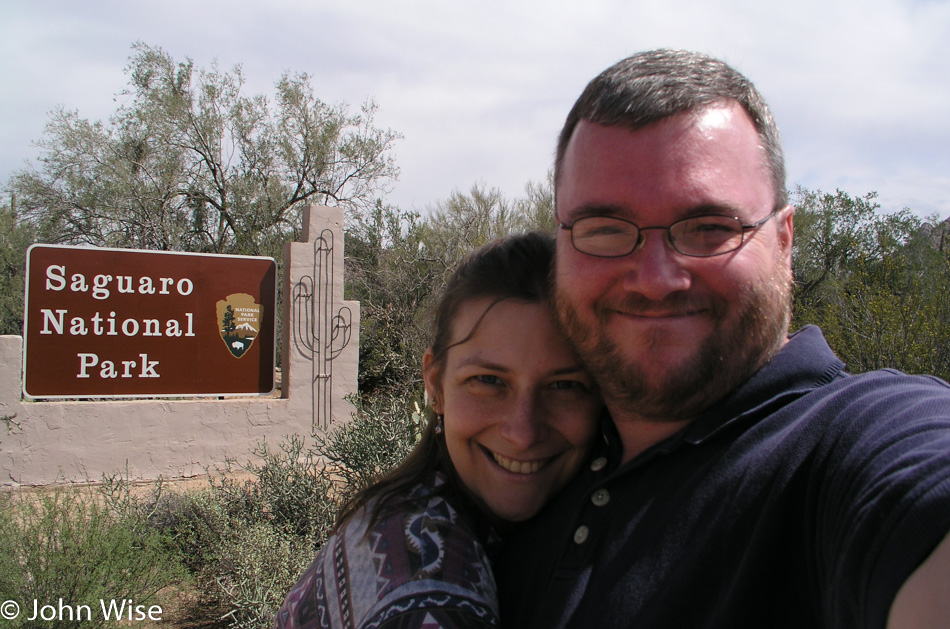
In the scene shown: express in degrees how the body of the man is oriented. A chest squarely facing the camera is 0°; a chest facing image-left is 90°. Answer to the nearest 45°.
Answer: approximately 45°

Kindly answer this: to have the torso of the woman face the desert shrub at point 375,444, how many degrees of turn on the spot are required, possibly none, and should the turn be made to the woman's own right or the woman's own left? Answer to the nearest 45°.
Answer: approximately 135° to the woman's own left

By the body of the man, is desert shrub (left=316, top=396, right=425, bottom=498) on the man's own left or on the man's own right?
on the man's own right

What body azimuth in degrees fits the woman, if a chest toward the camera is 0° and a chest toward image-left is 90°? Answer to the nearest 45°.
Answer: approximately 315°

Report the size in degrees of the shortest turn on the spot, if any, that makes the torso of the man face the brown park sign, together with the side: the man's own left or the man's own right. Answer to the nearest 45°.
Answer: approximately 90° to the man's own right

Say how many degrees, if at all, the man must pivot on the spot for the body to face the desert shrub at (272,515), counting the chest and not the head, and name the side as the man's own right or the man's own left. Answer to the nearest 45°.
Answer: approximately 90° to the man's own right

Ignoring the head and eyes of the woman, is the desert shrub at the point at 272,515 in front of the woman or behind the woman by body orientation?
behind
